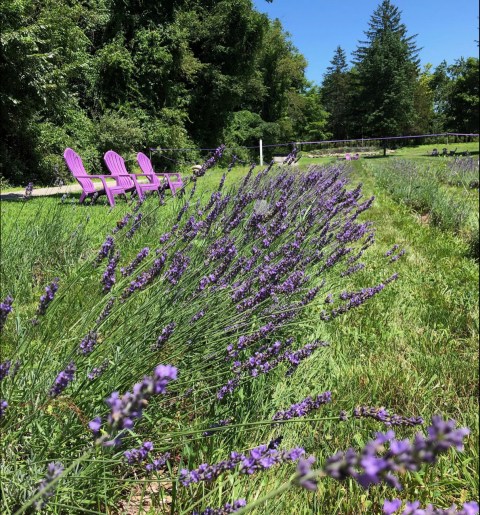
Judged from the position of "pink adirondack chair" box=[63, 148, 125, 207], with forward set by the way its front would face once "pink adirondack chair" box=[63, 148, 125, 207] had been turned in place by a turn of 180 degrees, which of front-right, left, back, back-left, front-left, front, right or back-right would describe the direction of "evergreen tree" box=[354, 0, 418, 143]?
right

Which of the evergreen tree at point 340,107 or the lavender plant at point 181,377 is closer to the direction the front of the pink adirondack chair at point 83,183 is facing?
the lavender plant

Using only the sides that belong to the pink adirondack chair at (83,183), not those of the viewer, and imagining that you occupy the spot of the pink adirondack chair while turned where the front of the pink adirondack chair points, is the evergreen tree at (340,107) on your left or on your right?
on your left

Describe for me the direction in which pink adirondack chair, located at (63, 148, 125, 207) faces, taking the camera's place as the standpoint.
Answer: facing the viewer and to the right of the viewer

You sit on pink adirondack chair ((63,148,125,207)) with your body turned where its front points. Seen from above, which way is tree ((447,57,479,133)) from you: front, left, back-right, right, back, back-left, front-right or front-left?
left
